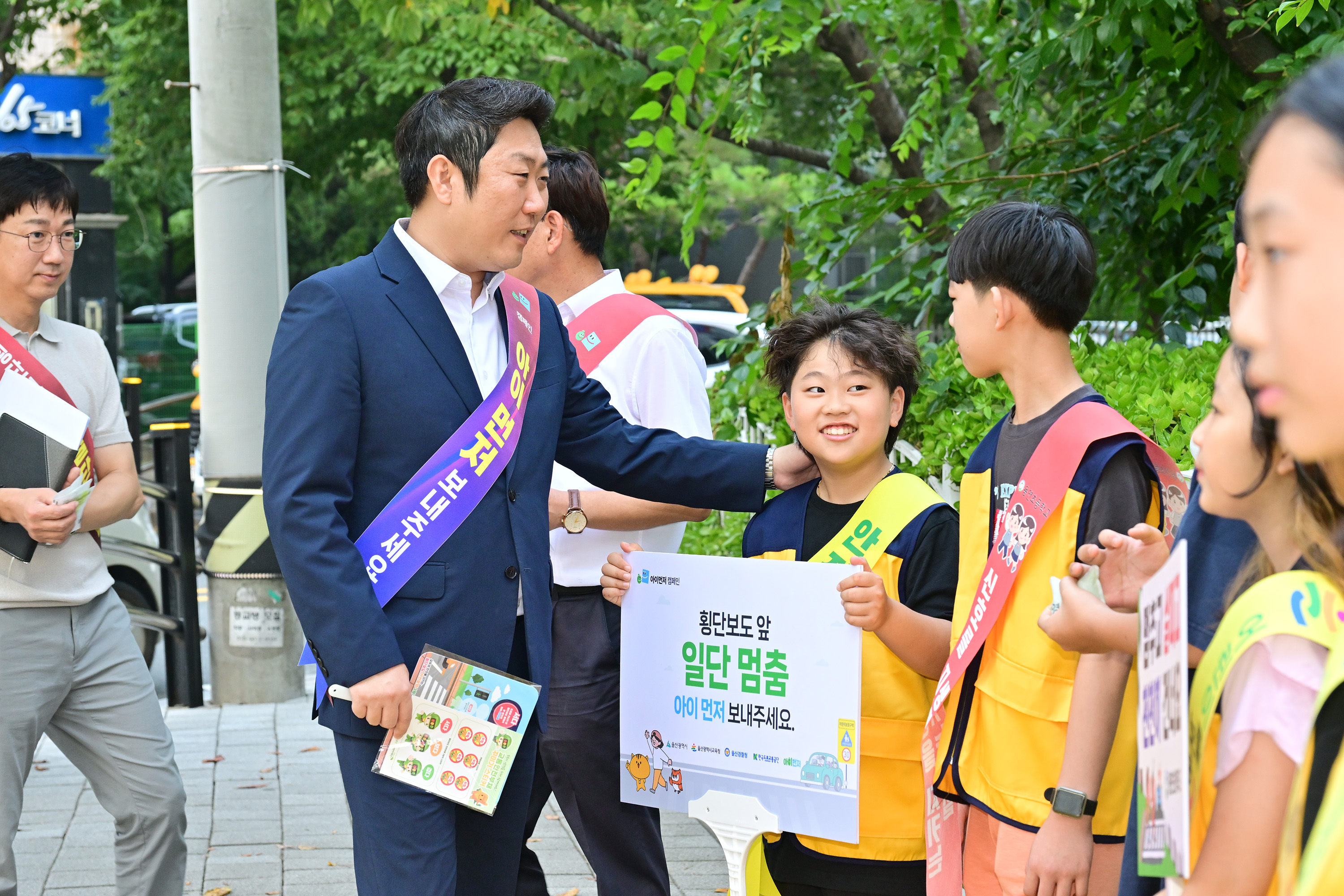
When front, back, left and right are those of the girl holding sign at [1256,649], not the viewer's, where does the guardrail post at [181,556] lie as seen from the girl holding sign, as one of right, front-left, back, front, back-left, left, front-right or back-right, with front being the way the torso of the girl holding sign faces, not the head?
front-right

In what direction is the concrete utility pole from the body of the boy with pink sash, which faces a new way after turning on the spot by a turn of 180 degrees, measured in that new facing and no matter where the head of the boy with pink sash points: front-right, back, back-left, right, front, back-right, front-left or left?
left

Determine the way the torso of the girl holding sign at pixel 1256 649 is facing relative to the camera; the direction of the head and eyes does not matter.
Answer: to the viewer's left

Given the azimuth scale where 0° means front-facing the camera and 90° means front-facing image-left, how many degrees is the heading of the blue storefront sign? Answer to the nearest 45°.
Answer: approximately 0°

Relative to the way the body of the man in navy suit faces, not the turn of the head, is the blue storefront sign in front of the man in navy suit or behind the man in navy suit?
behind

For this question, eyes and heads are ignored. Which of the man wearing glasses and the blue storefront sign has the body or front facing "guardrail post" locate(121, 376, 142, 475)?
the blue storefront sign

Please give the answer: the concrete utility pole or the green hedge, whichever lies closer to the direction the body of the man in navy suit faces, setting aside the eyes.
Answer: the green hedge

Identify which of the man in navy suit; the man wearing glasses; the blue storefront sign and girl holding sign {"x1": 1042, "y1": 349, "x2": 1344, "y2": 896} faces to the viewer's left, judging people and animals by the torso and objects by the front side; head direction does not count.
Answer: the girl holding sign

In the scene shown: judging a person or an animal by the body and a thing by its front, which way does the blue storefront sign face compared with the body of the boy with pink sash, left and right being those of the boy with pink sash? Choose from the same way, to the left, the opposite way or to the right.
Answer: to the left
